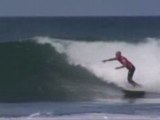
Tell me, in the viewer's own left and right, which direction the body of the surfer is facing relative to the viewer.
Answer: facing to the left of the viewer
